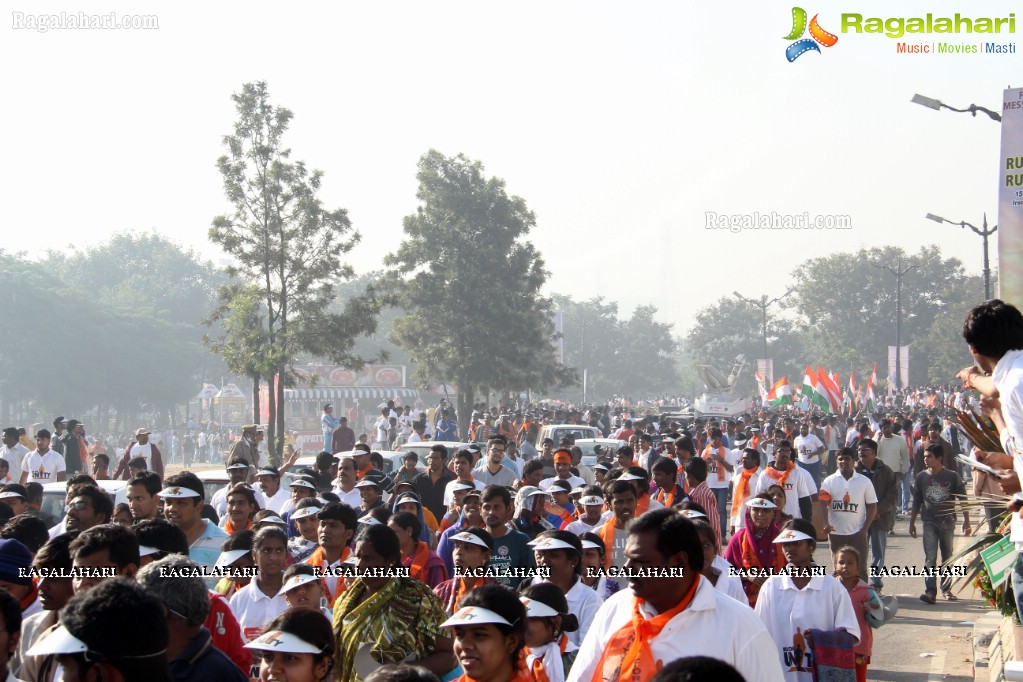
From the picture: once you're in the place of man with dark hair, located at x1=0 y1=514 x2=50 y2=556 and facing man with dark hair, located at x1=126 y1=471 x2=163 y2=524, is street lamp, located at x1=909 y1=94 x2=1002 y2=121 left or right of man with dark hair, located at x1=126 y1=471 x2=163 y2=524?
right

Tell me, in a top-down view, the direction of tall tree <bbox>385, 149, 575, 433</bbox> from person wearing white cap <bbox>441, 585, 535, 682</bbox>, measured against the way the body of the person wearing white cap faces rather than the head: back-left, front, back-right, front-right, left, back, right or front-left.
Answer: back-right

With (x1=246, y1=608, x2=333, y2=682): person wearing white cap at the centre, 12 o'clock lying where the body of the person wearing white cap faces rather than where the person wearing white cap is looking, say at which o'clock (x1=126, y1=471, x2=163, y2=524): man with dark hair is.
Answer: The man with dark hair is roughly at 4 o'clock from the person wearing white cap.

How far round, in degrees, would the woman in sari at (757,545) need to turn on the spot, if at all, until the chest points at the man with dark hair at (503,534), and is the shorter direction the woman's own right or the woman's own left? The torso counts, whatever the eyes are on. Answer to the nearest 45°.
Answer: approximately 90° to the woman's own right

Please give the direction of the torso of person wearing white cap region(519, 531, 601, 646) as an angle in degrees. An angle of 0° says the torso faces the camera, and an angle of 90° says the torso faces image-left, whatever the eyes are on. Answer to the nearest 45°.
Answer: approximately 45°

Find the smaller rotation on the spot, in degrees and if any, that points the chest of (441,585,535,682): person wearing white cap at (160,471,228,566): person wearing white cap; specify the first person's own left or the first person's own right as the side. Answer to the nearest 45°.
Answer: approximately 90° to the first person's own right

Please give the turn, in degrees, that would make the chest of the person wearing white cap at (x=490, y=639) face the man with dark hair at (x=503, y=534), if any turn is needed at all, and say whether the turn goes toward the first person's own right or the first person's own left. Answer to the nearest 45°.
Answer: approximately 135° to the first person's own right
